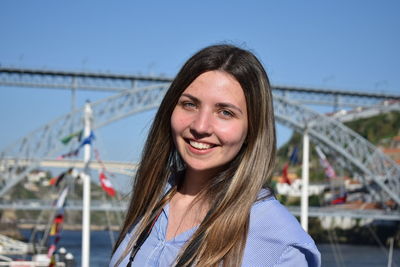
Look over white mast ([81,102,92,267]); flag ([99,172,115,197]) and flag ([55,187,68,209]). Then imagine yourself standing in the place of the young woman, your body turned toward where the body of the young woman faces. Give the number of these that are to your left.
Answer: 0

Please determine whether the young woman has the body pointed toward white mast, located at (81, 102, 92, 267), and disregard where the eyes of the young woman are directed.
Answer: no

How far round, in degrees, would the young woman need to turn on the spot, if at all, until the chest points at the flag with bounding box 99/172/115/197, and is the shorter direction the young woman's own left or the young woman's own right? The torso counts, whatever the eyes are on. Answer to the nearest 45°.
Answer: approximately 135° to the young woman's own right

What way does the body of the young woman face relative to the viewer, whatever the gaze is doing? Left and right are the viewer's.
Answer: facing the viewer and to the left of the viewer

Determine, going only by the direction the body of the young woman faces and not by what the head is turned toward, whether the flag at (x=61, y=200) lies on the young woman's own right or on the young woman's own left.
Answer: on the young woman's own right

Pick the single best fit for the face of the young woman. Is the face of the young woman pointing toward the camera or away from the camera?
toward the camera
